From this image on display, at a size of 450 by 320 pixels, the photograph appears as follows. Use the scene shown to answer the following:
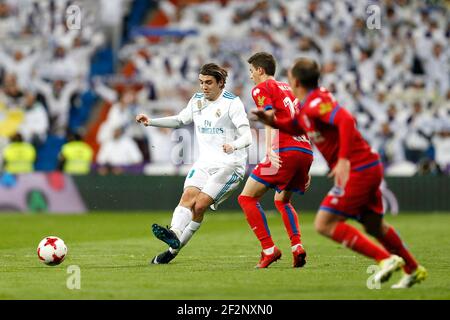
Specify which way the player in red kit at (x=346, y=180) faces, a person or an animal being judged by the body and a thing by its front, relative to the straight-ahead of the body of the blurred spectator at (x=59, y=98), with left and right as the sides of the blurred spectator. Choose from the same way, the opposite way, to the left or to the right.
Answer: to the right

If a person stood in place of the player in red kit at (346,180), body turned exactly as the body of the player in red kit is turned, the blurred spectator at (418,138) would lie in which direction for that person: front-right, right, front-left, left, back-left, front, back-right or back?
right

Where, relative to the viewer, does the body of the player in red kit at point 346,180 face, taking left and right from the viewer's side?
facing to the left of the viewer

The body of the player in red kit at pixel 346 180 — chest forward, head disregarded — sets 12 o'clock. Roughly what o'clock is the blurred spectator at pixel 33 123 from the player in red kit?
The blurred spectator is roughly at 2 o'clock from the player in red kit.

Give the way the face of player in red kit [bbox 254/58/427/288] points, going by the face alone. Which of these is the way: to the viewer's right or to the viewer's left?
to the viewer's left

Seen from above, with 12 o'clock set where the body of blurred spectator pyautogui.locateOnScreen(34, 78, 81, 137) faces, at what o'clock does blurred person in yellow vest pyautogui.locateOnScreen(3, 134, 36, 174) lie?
blurred person in yellow vest pyautogui.locateOnScreen(3, 134, 36, 174) is roughly at 1 o'clock from blurred spectator pyautogui.locateOnScreen(34, 78, 81, 137).

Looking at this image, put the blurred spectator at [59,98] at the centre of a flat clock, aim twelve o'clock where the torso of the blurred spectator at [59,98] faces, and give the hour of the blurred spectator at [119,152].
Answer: the blurred spectator at [119,152] is roughly at 11 o'clock from the blurred spectator at [59,98].

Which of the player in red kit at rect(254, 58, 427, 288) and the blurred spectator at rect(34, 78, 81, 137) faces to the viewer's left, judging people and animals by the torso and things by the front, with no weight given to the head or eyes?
the player in red kit

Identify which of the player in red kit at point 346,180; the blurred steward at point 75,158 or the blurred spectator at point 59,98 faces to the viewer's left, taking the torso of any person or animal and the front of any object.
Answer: the player in red kit

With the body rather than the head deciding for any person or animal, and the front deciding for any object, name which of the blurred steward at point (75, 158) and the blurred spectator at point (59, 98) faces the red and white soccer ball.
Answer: the blurred spectator at point (59, 98)

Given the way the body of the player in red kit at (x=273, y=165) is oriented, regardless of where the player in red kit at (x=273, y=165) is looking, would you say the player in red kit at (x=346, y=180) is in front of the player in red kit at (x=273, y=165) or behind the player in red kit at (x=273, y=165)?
behind

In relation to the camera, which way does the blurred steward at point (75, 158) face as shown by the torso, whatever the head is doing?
away from the camera

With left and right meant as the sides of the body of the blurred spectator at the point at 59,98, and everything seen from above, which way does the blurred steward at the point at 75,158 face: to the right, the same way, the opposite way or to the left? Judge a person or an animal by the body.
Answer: the opposite way
